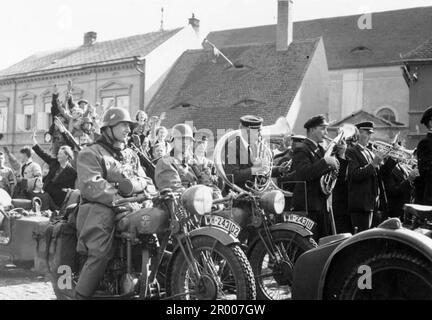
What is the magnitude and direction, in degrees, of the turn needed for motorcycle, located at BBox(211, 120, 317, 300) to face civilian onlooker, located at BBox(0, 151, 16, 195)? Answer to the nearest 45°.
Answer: approximately 180°

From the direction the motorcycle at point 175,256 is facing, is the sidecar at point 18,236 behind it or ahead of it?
behind

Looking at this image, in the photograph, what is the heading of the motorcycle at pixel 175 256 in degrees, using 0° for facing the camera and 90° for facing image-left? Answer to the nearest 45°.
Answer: approximately 315°

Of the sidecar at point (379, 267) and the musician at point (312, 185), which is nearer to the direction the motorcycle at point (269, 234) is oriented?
the sidecar

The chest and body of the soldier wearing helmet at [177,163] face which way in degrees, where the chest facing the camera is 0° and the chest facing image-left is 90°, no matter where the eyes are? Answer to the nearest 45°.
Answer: approximately 315°

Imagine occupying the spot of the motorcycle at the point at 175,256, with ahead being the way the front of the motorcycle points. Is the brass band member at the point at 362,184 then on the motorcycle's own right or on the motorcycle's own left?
on the motorcycle's own left

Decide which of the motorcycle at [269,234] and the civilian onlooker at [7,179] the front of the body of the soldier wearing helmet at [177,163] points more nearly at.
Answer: the motorcycle
